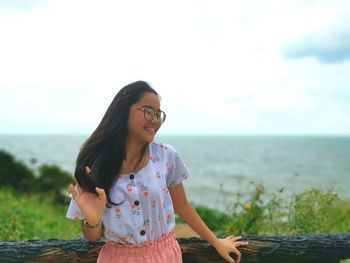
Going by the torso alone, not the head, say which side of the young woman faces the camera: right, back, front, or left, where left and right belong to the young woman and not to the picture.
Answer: front

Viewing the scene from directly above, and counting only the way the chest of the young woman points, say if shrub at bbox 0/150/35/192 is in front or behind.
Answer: behind

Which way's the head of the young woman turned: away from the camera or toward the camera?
toward the camera
